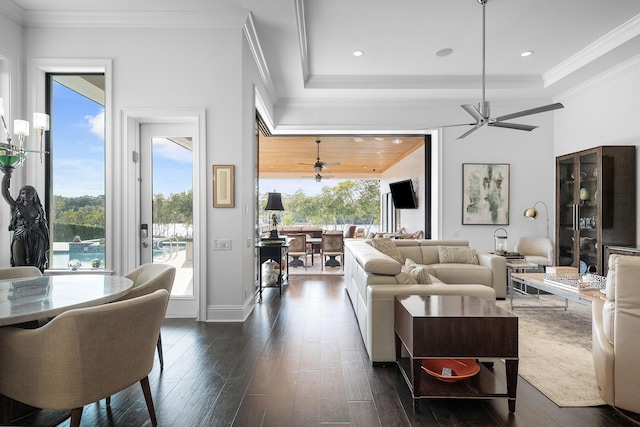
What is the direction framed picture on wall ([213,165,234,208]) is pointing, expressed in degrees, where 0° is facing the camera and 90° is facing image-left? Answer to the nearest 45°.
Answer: approximately 0°

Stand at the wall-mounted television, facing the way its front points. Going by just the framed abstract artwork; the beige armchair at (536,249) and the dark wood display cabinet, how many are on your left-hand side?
3

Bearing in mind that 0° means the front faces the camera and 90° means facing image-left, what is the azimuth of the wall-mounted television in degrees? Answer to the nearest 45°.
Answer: approximately 45°

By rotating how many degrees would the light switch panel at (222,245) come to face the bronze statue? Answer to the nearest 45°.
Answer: approximately 90° to its right

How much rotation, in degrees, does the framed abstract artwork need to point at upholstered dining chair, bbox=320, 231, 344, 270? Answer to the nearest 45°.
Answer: approximately 90° to its right

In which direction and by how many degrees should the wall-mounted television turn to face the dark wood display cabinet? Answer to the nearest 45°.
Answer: approximately 90° to its left

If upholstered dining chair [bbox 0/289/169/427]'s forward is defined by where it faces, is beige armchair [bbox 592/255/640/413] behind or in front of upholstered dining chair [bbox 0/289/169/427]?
behind

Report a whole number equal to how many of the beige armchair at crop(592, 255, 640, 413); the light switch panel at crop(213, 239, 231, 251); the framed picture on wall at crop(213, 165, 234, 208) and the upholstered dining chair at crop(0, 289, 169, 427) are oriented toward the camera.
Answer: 2

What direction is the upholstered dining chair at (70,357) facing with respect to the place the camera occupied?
facing away from the viewer and to the left of the viewer
